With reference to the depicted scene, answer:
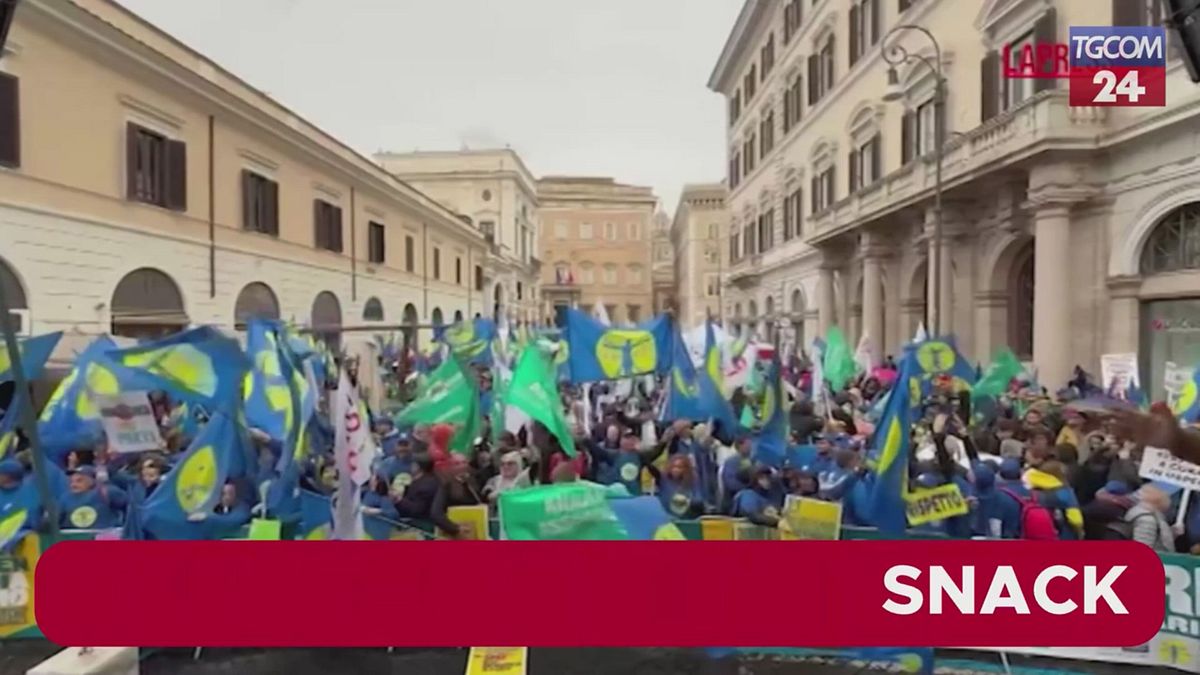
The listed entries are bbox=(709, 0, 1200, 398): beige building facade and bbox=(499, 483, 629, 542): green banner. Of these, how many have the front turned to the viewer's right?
0

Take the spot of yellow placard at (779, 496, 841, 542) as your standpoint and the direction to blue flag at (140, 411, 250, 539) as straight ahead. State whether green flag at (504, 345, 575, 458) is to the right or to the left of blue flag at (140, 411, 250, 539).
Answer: right

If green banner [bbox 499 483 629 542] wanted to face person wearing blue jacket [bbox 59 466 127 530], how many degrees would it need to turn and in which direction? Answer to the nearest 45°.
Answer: approximately 135° to its right

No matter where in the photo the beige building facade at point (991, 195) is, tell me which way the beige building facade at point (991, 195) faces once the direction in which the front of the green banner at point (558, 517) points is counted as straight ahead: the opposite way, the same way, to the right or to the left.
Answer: to the right

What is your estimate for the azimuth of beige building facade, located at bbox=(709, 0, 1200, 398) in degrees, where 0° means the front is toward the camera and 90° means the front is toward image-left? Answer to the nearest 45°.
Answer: approximately 45°

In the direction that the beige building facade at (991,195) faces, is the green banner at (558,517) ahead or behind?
ahead

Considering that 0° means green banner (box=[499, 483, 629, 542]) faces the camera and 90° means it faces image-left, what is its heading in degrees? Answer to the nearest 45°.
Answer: approximately 0°

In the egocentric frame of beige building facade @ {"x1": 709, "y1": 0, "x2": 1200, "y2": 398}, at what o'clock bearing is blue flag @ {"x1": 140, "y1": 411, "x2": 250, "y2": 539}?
The blue flag is roughly at 11 o'clock from the beige building facade.

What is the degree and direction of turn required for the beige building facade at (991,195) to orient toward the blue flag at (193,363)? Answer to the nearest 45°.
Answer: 0° — it already faces it

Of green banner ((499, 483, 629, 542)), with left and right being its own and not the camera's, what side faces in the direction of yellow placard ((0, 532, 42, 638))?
right

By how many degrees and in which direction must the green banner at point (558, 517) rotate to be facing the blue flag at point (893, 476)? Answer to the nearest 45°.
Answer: approximately 135° to its left

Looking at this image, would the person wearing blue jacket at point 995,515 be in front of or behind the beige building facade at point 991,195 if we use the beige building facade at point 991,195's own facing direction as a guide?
in front
